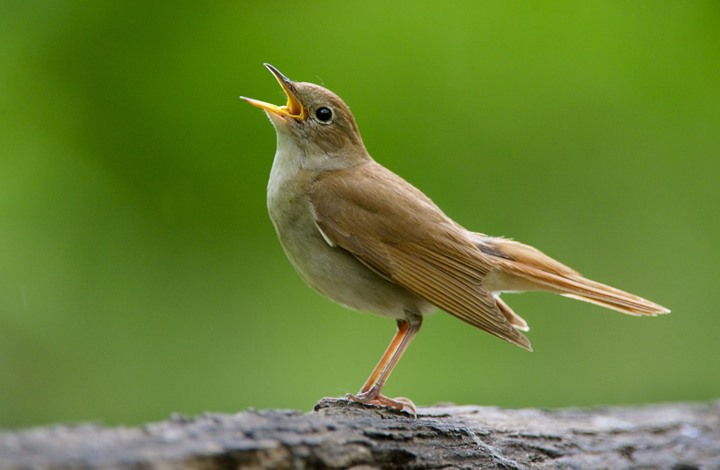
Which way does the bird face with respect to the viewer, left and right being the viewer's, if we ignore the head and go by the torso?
facing to the left of the viewer
